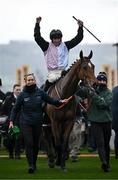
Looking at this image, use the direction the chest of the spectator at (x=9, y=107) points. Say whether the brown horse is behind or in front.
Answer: in front

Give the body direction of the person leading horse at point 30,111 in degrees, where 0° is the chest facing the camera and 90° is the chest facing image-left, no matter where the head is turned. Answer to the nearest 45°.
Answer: approximately 0°

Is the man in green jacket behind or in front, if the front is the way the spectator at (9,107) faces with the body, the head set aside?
in front

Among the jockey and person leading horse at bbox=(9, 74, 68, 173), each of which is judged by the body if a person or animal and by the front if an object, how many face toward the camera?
2

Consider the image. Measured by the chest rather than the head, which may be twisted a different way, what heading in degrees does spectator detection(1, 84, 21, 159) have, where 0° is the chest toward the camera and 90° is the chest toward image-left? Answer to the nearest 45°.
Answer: approximately 315°

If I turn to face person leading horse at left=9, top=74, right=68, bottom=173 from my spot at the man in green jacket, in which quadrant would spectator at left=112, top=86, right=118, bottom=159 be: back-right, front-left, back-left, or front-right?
back-right
